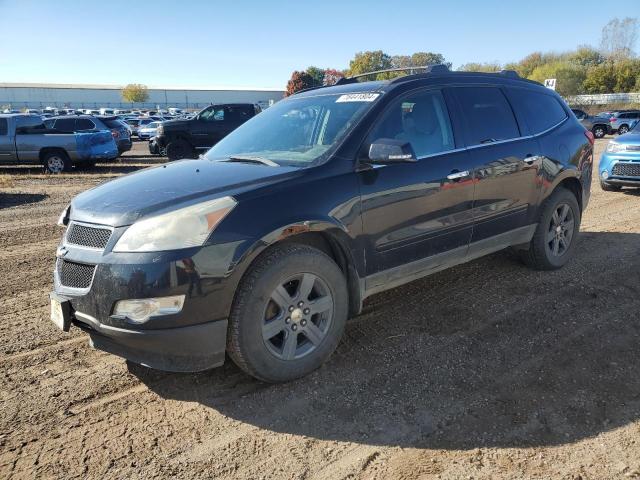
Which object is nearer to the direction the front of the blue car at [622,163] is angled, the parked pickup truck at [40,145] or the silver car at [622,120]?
the parked pickup truck

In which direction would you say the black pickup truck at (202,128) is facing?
to the viewer's left

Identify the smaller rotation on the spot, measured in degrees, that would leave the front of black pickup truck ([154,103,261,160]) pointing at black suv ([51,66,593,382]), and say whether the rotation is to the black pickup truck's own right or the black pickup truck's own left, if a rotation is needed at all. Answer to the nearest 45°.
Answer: approximately 90° to the black pickup truck's own left

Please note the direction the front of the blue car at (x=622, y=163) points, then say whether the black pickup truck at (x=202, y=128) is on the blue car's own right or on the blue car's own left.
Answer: on the blue car's own right

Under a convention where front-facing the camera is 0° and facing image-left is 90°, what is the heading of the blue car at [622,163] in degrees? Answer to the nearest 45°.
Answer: approximately 45°

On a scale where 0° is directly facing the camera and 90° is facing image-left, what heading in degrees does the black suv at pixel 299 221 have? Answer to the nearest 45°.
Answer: approximately 45°

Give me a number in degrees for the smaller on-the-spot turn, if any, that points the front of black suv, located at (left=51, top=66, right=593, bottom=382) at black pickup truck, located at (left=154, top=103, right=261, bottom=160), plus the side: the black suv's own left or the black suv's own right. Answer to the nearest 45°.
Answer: approximately 135° to the black suv's own right

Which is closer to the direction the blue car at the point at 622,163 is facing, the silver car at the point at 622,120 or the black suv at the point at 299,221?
the black suv

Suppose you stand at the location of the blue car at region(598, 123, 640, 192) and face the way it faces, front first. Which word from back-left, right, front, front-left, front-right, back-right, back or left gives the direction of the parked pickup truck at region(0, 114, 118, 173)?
front-right

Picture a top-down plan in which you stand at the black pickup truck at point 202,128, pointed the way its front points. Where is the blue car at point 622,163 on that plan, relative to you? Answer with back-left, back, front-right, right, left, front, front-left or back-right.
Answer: back-left
